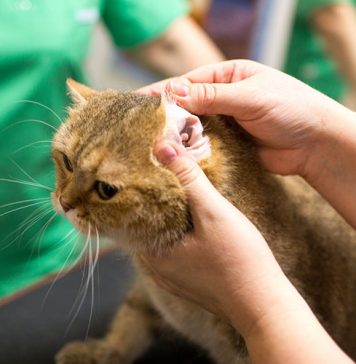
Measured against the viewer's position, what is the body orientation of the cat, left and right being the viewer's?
facing the viewer and to the left of the viewer
